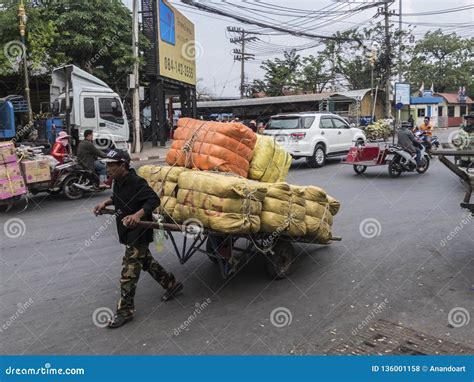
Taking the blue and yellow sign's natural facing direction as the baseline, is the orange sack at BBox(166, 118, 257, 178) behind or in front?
in front

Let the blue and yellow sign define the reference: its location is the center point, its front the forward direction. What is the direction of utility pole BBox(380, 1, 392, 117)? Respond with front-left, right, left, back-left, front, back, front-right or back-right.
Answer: left

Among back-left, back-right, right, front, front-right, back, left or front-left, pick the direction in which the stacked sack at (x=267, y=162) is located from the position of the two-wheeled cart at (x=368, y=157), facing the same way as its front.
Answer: right

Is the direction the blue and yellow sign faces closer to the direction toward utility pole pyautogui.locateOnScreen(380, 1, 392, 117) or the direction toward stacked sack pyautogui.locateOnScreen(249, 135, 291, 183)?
the stacked sack

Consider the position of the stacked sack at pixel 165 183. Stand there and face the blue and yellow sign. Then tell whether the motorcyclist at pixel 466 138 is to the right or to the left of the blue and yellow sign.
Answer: right

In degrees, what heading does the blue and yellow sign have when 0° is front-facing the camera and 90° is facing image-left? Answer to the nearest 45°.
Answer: approximately 315°

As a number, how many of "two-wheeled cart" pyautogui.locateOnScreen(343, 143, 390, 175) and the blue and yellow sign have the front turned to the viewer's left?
0
